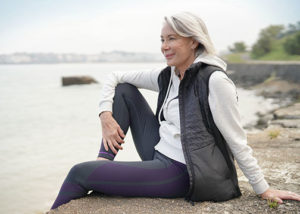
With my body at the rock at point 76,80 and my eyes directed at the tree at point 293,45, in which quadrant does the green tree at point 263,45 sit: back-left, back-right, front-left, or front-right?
front-left

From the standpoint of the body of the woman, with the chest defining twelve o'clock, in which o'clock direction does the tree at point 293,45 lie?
The tree is roughly at 5 o'clock from the woman.

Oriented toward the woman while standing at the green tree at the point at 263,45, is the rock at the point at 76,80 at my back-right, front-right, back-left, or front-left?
front-right

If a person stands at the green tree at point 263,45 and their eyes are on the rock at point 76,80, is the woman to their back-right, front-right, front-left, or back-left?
front-left

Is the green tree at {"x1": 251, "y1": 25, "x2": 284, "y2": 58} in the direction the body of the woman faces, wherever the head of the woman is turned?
no

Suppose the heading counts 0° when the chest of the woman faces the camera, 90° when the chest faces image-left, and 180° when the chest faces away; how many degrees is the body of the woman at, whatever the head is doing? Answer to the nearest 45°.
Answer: approximately 45°

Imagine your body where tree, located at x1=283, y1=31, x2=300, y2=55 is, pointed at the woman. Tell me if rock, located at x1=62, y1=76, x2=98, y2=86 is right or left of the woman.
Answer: right

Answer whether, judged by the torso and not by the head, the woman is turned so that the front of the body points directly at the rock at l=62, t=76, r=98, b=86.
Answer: no
